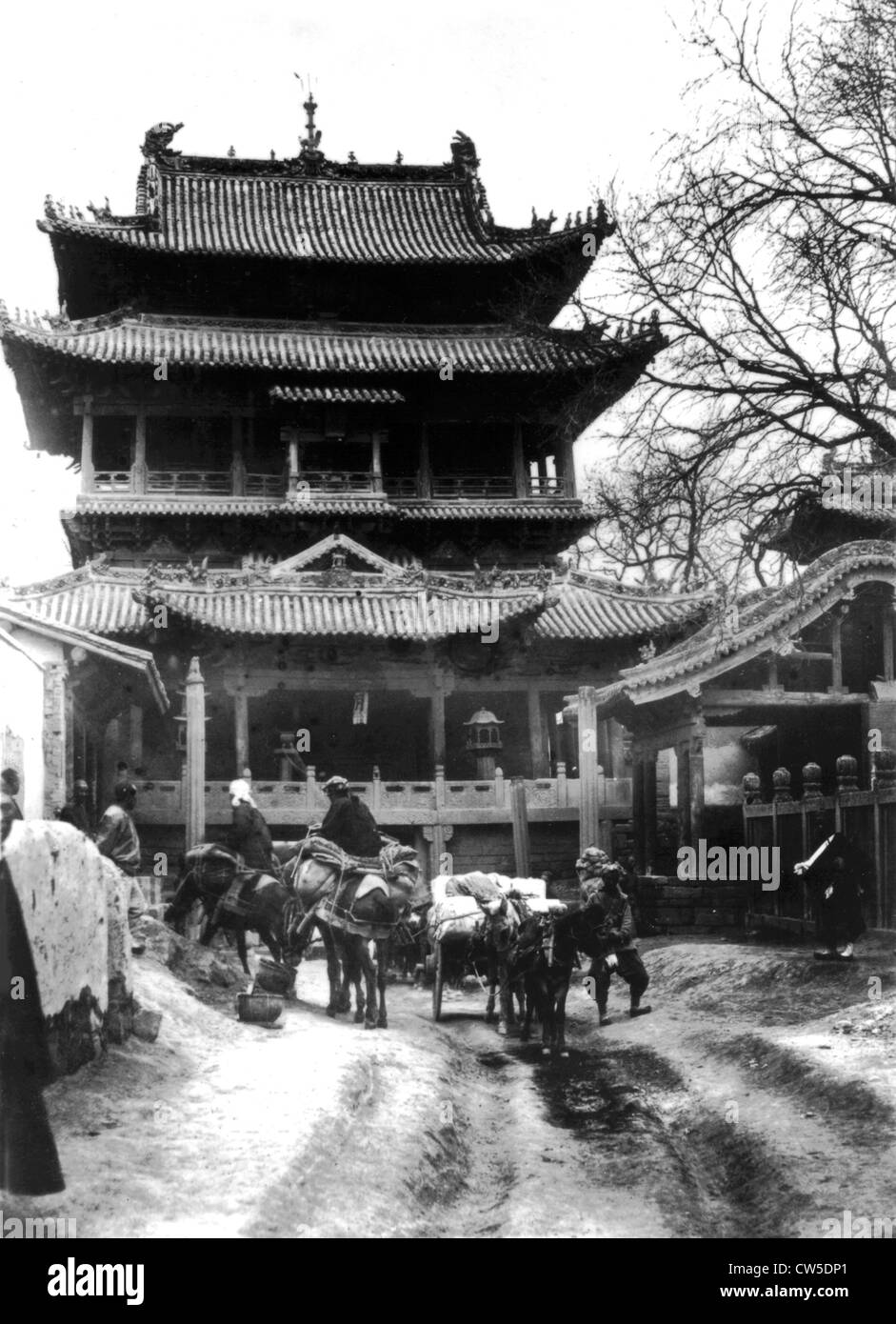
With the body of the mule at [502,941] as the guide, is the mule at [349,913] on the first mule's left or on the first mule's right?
on the first mule's right

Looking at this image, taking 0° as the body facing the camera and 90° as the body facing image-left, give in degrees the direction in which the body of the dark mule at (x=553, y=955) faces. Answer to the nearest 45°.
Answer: approximately 315°

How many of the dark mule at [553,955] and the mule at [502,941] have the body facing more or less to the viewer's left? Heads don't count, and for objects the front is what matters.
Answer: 0

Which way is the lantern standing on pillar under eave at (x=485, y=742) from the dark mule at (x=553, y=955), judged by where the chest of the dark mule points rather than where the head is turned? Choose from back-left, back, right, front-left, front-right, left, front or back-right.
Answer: back-left

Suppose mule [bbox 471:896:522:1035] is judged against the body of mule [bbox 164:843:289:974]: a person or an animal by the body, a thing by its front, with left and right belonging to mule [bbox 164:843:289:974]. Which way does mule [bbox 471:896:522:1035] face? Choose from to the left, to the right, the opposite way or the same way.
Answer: to the left

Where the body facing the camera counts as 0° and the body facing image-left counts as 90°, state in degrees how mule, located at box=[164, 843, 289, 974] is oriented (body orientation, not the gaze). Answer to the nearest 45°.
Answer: approximately 90°

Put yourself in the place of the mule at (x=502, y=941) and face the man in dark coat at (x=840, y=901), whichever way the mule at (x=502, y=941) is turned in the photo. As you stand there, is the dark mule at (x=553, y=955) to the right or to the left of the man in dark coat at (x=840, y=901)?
right

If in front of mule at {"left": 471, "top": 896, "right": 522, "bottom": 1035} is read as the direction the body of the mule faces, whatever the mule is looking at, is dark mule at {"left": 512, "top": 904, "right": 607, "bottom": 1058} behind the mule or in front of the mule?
in front

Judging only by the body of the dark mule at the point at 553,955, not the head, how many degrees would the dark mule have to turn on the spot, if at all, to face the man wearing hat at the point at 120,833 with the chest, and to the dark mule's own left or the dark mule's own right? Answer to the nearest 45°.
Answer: approximately 135° to the dark mule's own right

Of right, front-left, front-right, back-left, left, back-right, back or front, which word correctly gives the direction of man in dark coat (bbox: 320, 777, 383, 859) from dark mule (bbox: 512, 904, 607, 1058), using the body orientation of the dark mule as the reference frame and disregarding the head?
back-right

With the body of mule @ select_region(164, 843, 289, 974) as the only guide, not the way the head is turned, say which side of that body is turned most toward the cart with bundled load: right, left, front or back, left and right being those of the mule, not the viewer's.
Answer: back

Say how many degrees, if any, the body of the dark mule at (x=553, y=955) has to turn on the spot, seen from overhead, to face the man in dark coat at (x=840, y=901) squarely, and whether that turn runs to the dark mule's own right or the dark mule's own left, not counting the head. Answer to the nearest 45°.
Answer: approximately 45° to the dark mule's own left

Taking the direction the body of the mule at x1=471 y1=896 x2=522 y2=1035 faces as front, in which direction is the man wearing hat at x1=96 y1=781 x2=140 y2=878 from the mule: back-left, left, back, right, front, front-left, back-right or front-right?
right

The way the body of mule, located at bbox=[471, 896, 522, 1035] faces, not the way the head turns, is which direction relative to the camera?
toward the camera

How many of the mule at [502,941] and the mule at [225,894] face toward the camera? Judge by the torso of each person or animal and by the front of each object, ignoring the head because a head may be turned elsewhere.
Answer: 1
